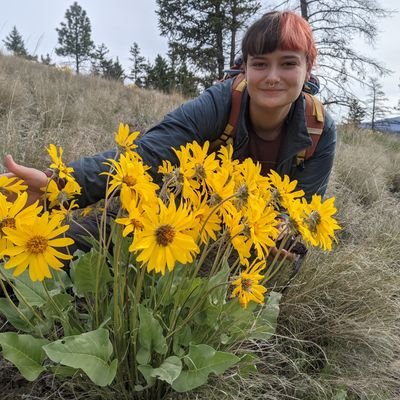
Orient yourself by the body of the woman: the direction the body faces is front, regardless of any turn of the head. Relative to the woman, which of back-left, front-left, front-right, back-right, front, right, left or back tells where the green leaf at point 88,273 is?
front-right

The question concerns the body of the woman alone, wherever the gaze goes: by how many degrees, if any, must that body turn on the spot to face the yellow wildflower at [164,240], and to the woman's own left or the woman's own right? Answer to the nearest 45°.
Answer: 0° — they already face it

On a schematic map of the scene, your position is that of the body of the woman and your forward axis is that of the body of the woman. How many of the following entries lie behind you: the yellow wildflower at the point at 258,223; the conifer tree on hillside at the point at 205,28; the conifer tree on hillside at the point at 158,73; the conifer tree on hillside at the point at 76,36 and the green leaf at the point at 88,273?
3

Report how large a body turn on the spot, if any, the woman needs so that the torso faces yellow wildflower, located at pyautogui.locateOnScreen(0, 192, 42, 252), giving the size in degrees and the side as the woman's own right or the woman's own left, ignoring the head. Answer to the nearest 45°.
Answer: approximately 45° to the woman's own right

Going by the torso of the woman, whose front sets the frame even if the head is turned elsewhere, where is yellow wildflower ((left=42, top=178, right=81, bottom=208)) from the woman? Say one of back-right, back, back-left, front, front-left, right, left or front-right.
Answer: front-right

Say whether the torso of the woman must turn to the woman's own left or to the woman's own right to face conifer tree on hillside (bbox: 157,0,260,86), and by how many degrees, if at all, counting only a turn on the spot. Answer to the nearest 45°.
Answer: approximately 180°

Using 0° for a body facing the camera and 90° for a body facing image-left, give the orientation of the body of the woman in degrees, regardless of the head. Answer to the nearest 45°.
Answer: approximately 0°

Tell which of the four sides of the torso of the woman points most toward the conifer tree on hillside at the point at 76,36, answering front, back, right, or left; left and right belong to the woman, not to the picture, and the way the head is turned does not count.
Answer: back

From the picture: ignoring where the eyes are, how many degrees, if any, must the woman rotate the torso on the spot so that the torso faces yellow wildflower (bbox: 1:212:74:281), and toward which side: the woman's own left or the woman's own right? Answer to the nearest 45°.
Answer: approximately 45° to the woman's own right

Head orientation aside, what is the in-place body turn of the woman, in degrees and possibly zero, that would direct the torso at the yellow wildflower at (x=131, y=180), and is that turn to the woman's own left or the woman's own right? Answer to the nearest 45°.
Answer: approximately 45° to the woman's own right

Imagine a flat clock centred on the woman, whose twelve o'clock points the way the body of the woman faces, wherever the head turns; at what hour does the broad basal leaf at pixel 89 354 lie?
The broad basal leaf is roughly at 1 o'clock from the woman.

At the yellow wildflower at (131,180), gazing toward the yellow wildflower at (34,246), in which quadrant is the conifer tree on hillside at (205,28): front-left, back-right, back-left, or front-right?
back-right
